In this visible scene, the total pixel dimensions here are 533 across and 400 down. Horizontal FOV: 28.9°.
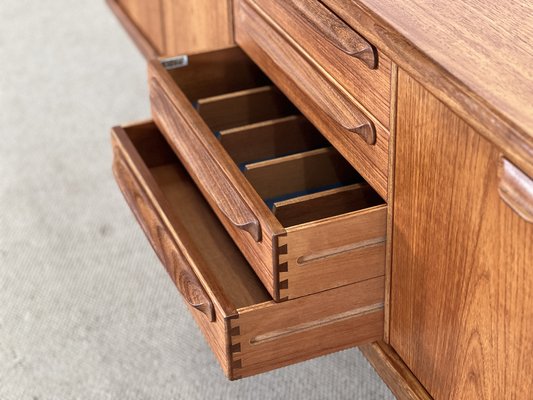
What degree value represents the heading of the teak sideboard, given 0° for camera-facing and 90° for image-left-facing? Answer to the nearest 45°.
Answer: approximately 45°
